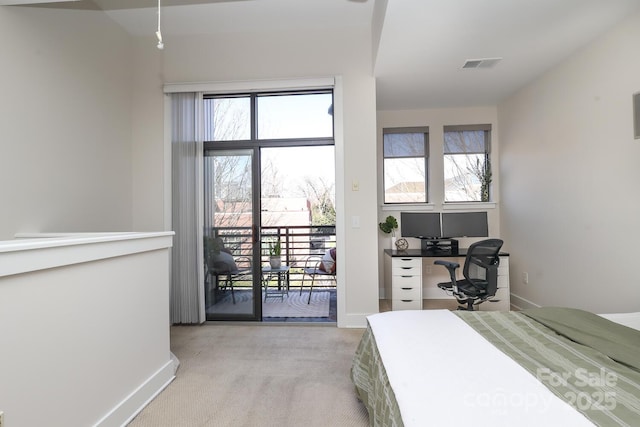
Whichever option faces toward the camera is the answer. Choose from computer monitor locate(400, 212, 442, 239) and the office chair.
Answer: the computer monitor

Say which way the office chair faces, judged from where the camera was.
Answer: facing away from the viewer and to the left of the viewer

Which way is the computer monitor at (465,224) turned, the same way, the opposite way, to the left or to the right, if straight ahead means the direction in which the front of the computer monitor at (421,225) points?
the same way

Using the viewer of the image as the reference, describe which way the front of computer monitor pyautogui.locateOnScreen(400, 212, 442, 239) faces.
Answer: facing the viewer

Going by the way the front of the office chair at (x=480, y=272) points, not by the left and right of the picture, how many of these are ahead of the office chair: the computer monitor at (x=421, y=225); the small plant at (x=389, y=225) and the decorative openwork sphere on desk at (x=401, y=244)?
3

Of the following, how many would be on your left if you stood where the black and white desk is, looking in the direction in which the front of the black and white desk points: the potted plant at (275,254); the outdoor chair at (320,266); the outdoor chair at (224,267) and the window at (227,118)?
0

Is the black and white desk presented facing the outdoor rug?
no

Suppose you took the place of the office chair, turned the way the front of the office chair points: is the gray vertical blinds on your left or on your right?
on your left

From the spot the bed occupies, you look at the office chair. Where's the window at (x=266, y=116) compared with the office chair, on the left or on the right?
left

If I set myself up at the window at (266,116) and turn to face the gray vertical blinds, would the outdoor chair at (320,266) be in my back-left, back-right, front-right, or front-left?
back-right

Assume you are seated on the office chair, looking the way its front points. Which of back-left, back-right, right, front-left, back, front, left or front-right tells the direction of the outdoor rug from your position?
front-left

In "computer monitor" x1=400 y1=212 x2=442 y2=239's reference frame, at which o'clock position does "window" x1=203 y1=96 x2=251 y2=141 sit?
The window is roughly at 2 o'clock from the computer monitor.

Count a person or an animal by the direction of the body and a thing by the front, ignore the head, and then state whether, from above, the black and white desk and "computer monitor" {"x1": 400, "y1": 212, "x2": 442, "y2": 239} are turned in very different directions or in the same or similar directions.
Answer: same or similar directions

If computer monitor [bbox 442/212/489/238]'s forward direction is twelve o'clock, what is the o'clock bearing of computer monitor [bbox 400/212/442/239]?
computer monitor [bbox 400/212/442/239] is roughly at 2 o'clock from computer monitor [bbox 442/212/489/238].

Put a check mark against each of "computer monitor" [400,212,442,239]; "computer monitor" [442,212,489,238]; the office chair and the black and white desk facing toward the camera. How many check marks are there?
3
